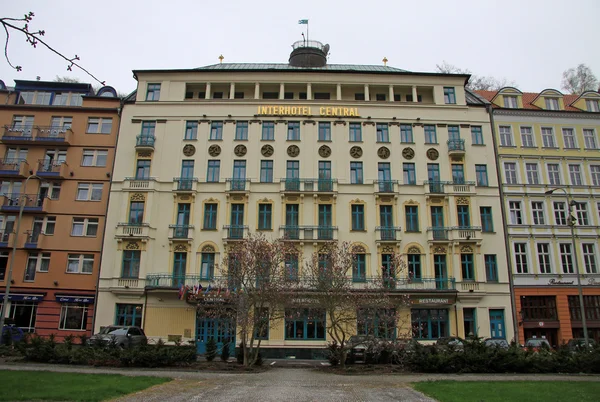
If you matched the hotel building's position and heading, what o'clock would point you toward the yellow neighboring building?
The yellow neighboring building is roughly at 9 o'clock from the hotel building.

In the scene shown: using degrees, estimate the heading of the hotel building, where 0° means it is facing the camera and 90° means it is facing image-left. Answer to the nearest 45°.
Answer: approximately 0°

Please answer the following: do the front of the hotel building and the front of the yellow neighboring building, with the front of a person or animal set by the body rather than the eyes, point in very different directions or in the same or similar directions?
same or similar directions

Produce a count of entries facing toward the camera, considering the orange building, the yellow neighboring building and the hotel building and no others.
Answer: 3

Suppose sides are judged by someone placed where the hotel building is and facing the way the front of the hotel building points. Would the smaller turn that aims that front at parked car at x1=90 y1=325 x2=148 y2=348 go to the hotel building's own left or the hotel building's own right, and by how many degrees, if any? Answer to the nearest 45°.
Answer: approximately 45° to the hotel building's own right

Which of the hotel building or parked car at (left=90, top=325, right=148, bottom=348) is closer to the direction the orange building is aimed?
the parked car

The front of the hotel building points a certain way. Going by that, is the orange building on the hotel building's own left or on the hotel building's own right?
on the hotel building's own right

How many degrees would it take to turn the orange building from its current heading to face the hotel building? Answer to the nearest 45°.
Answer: approximately 45° to its left

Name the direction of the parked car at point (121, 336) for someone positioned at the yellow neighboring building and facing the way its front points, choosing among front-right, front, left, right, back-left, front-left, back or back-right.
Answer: front-right

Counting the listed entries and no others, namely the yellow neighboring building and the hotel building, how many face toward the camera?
2

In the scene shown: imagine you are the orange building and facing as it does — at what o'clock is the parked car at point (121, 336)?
The parked car is roughly at 11 o'clock from the orange building.

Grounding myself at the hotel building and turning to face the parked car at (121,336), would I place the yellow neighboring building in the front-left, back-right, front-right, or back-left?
back-left

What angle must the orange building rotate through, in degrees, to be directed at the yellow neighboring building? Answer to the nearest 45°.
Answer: approximately 45° to its left

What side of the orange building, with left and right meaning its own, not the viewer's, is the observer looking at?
front
